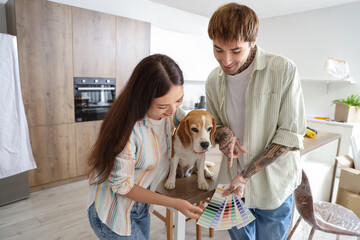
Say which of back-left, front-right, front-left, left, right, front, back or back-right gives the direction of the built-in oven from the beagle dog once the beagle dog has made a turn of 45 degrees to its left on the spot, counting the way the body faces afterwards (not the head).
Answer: back

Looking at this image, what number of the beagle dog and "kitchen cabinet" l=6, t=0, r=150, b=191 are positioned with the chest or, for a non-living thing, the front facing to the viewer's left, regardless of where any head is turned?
0

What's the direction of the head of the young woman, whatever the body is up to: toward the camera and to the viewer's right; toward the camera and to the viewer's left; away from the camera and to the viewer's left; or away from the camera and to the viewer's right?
toward the camera and to the viewer's right

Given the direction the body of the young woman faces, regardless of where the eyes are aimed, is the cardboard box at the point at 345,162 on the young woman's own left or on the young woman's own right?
on the young woman's own left

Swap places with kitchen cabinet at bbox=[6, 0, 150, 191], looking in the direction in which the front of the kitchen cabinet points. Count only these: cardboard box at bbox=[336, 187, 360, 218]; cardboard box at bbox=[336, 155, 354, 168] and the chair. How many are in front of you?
3

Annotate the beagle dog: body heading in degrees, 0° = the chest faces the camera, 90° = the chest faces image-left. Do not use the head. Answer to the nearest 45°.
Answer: approximately 0°

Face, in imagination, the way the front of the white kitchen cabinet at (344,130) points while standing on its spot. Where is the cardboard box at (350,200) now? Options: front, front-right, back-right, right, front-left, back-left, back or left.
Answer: front-left
